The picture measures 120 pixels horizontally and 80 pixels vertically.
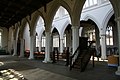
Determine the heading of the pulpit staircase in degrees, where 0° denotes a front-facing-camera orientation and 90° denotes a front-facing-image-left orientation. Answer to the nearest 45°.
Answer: approximately 45°

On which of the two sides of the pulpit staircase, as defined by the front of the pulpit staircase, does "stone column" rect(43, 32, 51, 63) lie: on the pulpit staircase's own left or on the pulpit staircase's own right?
on the pulpit staircase's own right
